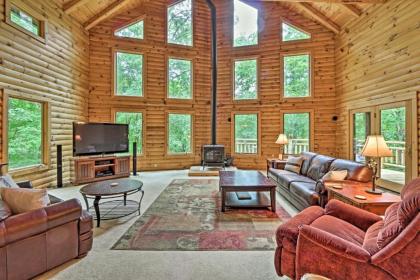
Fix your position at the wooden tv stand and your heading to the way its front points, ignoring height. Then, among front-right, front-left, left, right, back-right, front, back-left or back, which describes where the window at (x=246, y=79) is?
front-left

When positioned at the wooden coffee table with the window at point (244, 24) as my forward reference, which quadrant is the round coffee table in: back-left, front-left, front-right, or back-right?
back-left

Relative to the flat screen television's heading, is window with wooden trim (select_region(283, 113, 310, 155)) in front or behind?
in front

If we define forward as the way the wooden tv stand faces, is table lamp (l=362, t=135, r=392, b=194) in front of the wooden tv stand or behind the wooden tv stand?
in front

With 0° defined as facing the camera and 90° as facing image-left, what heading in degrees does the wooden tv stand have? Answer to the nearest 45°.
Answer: approximately 315°

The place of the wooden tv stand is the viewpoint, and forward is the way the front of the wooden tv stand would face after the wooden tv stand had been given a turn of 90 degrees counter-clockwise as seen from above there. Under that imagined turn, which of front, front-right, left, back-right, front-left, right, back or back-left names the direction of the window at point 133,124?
front

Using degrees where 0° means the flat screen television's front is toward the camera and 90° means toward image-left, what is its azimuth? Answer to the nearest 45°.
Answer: approximately 315°

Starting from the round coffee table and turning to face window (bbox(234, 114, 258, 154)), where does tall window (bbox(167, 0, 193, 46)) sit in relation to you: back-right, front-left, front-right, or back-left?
front-left

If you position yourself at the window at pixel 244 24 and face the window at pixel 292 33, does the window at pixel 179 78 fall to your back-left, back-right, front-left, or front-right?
back-right

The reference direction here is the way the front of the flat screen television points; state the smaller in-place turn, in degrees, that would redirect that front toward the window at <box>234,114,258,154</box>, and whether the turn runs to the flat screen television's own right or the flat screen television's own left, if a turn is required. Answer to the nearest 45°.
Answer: approximately 45° to the flat screen television's own left

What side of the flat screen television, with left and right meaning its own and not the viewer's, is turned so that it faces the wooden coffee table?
front

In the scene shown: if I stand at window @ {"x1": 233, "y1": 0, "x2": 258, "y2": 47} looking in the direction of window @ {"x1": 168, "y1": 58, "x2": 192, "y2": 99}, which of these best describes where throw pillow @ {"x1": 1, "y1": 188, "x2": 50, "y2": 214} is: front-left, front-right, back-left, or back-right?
front-left

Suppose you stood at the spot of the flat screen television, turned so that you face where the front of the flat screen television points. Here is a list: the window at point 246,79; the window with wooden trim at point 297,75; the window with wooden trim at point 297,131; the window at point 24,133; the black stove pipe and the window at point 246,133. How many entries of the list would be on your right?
1

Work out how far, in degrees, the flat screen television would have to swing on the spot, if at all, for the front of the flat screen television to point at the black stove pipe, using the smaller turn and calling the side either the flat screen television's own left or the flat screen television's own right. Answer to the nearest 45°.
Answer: approximately 45° to the flat screen television's own left
